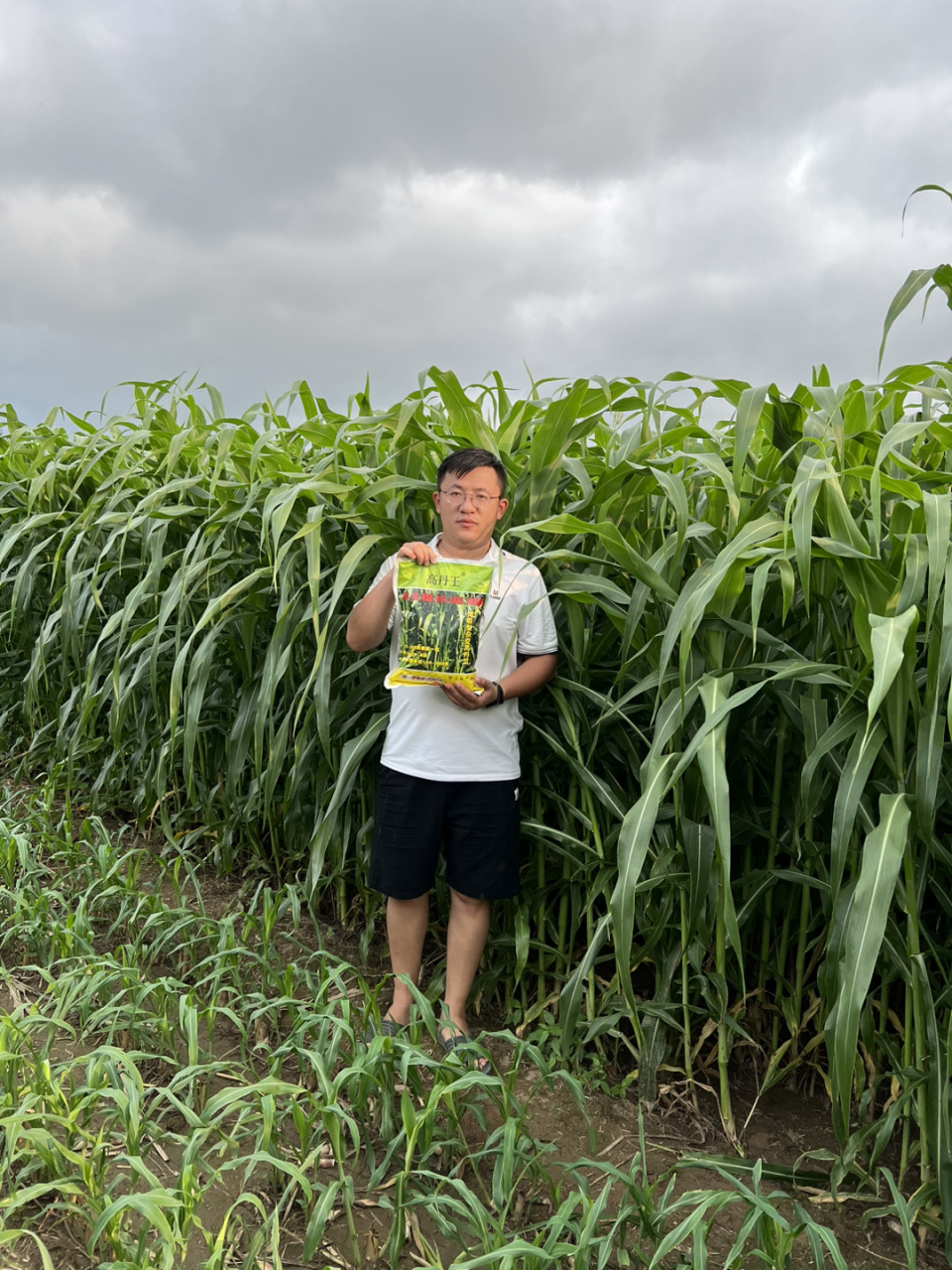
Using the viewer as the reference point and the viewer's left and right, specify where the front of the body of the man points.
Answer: facing the viewer
